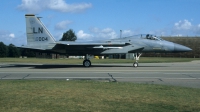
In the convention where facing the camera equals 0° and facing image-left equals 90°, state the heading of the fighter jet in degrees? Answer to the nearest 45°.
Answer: approximately 270°
